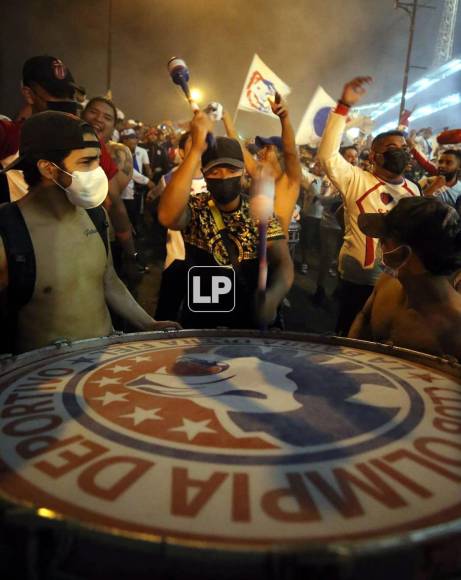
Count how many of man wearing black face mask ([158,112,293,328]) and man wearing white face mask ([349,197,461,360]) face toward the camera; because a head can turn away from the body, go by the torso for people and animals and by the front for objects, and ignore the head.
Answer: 1

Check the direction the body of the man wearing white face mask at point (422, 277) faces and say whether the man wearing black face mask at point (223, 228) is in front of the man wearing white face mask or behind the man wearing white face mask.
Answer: in front

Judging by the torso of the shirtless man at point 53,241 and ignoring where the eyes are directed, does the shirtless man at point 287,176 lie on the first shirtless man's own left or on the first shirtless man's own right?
on the first shirtless man's own left

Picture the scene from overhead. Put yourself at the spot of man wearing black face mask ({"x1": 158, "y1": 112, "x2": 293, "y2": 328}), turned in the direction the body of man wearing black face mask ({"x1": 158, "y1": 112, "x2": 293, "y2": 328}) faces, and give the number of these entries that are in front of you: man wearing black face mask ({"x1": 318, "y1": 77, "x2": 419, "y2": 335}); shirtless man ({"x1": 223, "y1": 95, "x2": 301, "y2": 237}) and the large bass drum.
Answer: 1

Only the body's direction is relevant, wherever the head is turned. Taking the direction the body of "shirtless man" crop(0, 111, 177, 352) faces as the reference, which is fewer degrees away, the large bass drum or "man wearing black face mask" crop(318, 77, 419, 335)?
the large bass drum

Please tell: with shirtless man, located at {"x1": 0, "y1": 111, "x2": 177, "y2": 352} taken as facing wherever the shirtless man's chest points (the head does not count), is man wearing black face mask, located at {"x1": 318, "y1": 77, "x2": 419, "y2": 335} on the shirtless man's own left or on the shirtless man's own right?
on the shirtless man's own left

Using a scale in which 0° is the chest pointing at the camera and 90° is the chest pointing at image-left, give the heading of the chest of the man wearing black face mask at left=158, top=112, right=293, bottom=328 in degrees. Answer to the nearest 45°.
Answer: approximately 0°

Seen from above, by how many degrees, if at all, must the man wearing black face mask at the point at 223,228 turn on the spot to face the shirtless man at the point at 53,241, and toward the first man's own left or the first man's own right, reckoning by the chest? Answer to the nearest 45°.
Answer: approximately 45° to the first man's own right

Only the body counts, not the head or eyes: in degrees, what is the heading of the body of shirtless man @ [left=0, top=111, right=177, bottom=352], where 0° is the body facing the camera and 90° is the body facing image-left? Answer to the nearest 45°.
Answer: approximately 315°
